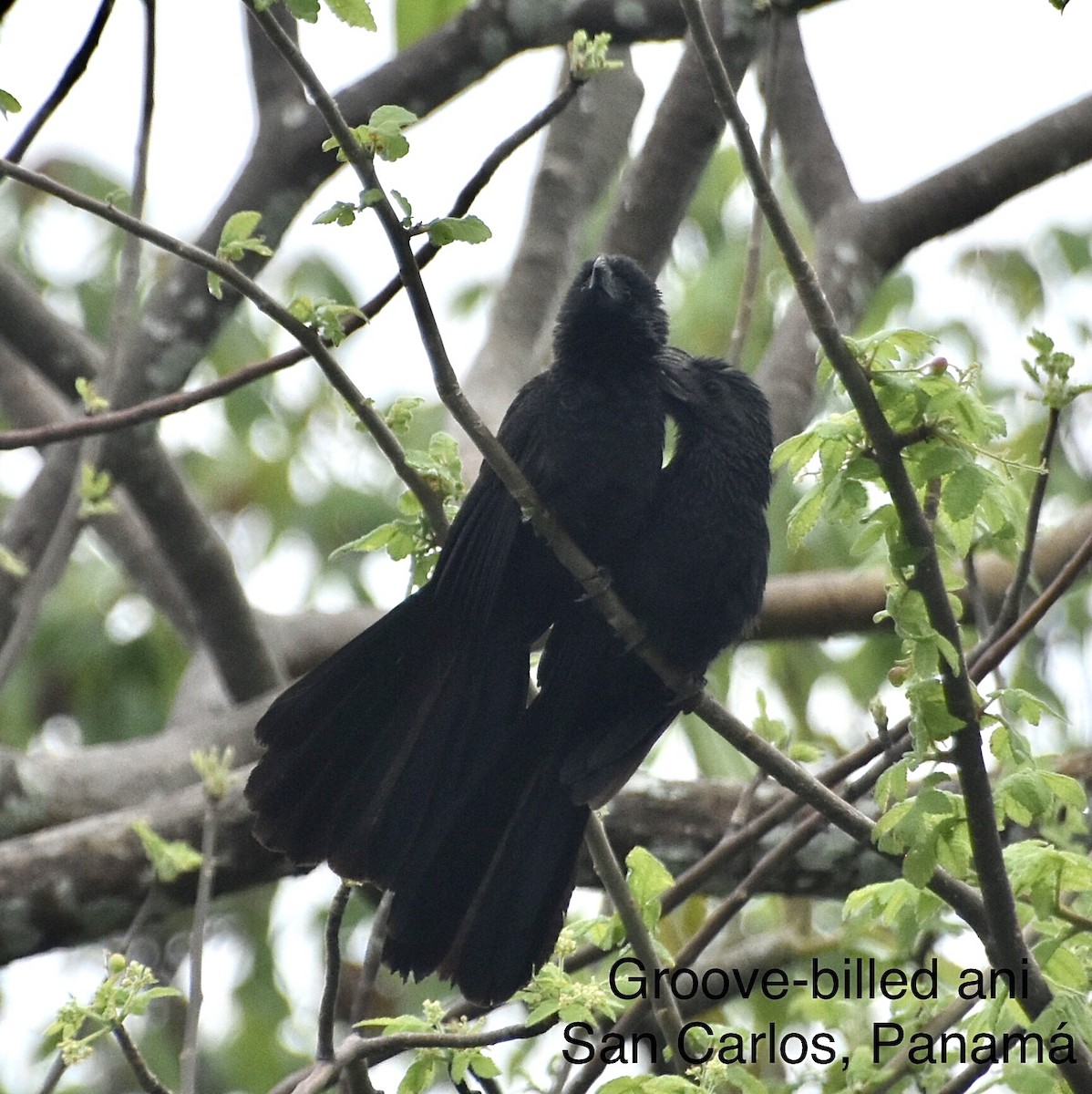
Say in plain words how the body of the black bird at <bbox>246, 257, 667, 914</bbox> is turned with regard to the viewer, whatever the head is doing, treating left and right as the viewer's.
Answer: facing the viewer and to the right of the viewer
